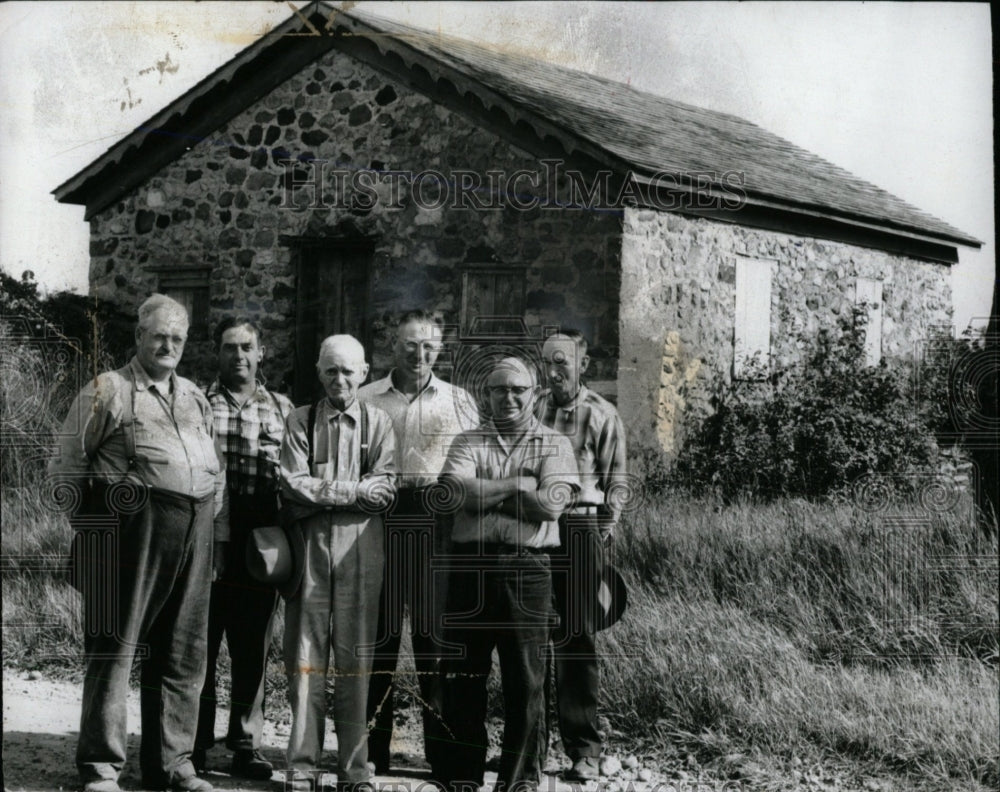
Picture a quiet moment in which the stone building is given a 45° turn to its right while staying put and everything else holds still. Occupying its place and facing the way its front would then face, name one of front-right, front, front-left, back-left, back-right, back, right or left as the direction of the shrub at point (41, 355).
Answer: front

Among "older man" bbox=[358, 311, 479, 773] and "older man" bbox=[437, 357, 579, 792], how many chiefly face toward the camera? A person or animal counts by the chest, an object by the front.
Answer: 2

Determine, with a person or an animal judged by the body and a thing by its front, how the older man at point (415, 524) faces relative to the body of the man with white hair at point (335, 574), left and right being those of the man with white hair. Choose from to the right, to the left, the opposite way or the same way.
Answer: the same way

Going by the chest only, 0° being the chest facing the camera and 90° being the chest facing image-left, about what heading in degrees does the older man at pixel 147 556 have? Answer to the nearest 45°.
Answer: approximately 315°

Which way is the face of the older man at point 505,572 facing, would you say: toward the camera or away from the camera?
toward the camera

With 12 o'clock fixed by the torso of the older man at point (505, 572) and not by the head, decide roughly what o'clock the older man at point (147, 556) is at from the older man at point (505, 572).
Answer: the older man at point (147, 556) is roughly at 3 o'clock from the older man at point (505, 572).

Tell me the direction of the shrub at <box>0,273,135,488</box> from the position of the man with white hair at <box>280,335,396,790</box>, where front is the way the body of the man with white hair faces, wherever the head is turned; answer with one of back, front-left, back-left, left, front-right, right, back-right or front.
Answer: back-right

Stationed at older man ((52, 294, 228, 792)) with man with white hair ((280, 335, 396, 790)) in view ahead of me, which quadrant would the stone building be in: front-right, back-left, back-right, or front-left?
front-left

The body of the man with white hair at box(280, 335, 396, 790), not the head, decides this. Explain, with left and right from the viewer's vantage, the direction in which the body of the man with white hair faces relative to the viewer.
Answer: facing the viewer

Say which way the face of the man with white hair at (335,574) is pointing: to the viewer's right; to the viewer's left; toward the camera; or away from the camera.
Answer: toward the camera

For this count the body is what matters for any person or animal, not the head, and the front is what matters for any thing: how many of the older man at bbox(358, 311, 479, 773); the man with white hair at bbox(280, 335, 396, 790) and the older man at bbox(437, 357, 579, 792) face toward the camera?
3

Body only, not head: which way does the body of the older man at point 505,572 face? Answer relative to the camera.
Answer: toward the camera
